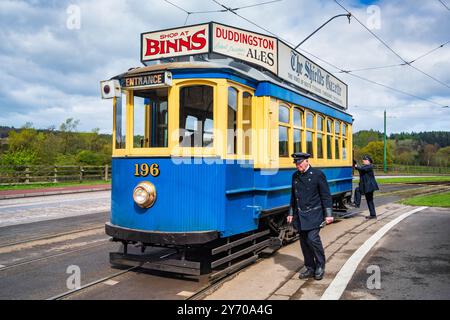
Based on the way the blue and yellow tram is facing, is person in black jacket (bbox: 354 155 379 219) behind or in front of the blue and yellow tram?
behind

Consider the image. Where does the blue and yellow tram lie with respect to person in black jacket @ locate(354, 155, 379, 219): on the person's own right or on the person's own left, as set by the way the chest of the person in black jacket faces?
on the person's own left

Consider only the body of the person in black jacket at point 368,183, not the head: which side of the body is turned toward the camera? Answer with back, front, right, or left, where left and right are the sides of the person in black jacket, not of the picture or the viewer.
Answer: left

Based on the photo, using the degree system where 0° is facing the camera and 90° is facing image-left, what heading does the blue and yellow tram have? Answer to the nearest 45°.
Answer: approximately 45°

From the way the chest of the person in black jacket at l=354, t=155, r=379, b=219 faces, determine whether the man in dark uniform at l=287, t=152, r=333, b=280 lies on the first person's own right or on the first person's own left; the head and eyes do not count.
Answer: on the first person's own left
